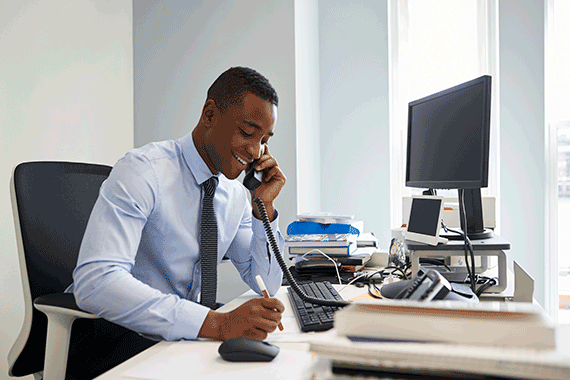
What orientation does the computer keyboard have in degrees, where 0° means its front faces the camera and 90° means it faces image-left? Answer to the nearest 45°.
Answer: approximately 90°

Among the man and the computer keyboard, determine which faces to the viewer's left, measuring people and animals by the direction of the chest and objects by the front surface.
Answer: the computer keyboard

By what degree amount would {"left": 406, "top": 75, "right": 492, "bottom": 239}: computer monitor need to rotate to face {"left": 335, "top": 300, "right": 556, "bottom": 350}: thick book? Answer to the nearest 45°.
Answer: approximately 45° to its left
